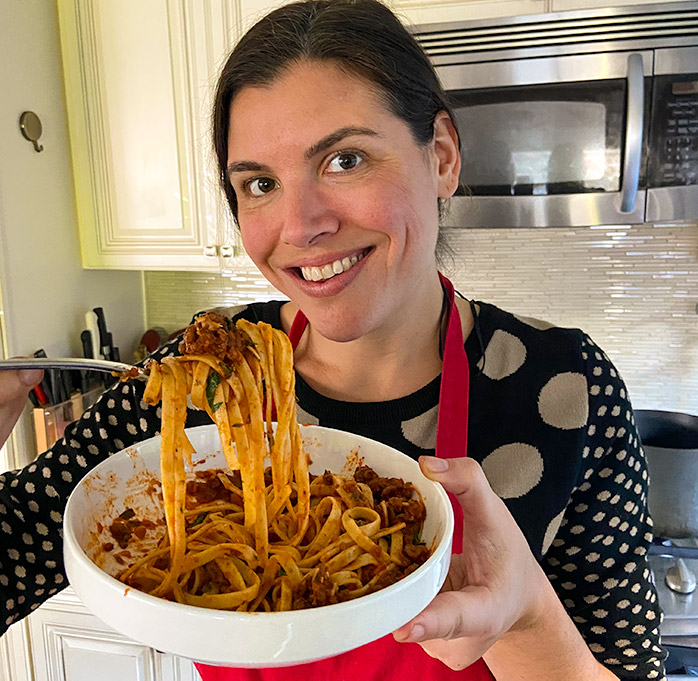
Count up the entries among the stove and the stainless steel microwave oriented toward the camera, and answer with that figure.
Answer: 2

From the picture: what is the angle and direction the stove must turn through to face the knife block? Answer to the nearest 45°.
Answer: approximately 90° to its right

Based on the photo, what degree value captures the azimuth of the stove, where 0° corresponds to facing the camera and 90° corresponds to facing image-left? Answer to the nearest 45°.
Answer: approximately 0°

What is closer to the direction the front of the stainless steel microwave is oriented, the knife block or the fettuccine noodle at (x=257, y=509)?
the fettuccine noodle

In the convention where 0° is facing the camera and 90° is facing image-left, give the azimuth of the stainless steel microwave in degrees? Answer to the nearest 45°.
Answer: approximately 0°
